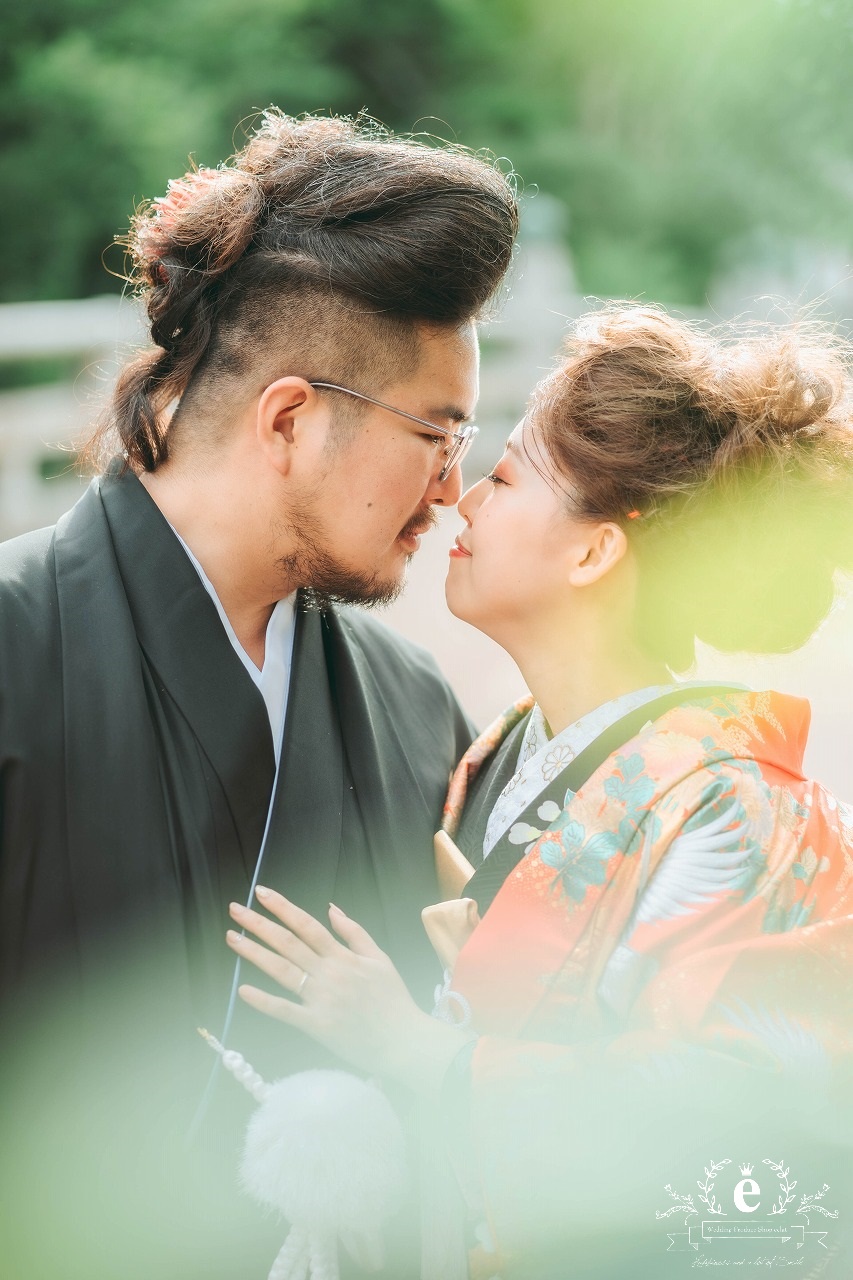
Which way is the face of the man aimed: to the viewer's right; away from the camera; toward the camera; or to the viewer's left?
to the viewer's right

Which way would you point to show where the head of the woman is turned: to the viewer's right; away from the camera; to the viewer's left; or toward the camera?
to the viewer's left

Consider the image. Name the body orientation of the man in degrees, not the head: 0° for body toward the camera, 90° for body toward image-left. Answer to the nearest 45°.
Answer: approximately 315°
